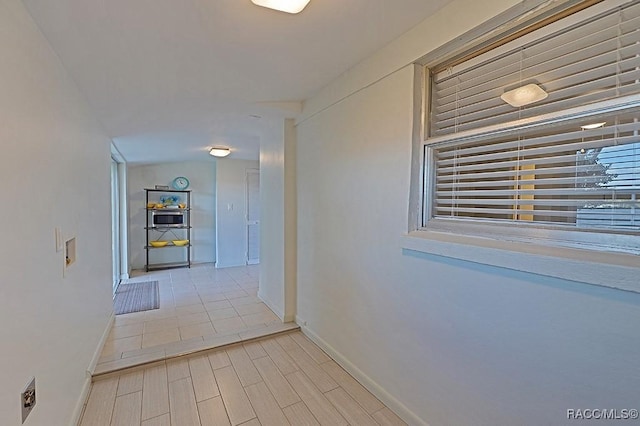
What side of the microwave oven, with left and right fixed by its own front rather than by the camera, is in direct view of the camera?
front

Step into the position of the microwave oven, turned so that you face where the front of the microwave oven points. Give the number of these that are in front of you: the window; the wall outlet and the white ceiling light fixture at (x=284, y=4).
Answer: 3

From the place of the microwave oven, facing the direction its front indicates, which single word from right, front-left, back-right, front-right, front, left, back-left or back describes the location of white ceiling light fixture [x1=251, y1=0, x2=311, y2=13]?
front

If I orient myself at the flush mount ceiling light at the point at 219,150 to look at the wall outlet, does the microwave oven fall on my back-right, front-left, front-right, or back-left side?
back-right

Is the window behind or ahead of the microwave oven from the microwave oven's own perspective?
ahead

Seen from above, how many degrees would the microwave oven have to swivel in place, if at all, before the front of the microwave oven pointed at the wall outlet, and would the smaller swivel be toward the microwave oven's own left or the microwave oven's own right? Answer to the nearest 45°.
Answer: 0° — it already faces it

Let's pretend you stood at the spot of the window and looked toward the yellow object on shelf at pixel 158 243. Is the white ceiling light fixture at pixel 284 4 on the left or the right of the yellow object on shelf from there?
left

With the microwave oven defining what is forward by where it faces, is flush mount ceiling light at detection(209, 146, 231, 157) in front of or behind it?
in front

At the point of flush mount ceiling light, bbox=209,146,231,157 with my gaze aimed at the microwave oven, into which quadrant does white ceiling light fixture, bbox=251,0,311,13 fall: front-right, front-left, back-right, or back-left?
back-left
